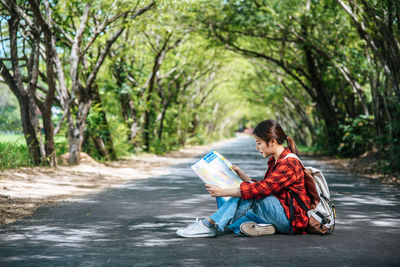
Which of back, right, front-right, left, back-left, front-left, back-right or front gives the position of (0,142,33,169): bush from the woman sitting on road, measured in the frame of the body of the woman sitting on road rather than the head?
front-right

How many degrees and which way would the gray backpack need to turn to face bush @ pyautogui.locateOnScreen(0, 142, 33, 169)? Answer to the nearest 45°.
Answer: approximately 135° to its left

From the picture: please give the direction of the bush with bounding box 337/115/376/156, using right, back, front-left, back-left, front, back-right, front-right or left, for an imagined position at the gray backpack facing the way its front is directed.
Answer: left

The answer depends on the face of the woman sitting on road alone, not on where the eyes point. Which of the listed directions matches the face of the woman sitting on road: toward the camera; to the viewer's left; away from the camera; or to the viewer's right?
to the viewer's left

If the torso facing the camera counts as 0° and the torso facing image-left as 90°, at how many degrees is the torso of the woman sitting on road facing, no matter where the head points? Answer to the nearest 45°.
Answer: approximately 90°

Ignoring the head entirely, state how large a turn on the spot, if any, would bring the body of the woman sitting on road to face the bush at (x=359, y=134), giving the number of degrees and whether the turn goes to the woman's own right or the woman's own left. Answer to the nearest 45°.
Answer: approximately 90° to the woman's own right

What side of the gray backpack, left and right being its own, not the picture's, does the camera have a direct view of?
right
